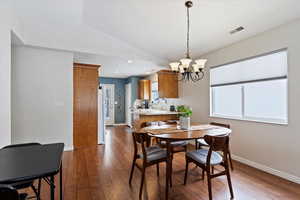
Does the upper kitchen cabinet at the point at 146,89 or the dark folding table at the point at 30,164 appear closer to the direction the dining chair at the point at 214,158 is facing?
the upper kitchen cabinet

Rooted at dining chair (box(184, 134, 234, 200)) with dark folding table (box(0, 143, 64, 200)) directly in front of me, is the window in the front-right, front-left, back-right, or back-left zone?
back-right

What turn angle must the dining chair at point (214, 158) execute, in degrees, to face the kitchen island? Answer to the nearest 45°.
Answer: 0° — it already faces it

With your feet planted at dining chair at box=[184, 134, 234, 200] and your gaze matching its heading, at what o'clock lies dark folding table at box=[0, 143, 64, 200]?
The dark folding table is roughly at 9 o'clock from the dining chair.

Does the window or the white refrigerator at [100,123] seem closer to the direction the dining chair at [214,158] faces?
the white refrigerator

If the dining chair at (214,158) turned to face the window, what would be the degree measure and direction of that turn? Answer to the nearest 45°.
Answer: approximately 90° to its right

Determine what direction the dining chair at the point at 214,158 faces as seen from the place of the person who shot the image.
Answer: facing away from the viewer and to the left of the viewer

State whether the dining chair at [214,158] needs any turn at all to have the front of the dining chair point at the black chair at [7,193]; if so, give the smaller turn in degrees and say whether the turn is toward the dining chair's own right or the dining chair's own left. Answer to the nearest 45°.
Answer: approximately 90° to the dining chair's own left

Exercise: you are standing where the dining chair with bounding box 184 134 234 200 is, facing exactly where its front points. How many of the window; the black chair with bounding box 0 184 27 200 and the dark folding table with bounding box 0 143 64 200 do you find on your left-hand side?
2

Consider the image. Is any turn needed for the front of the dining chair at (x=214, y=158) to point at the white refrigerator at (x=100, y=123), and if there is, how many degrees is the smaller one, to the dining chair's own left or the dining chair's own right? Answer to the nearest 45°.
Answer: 0° — it already faces it

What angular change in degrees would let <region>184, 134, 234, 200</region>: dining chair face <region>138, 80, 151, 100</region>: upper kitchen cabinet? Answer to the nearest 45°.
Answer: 0° — it already faces it

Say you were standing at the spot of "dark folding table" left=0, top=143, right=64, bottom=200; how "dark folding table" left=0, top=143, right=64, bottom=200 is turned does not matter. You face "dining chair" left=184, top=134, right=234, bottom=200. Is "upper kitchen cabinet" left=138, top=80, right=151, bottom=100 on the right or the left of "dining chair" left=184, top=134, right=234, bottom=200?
left
